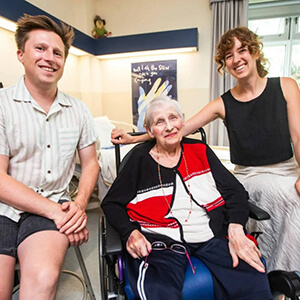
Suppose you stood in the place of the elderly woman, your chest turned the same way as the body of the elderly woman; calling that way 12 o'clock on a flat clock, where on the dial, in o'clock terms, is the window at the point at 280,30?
The window is roughly at 7 o'clock from the elderly woman.

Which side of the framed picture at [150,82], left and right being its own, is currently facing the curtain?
left

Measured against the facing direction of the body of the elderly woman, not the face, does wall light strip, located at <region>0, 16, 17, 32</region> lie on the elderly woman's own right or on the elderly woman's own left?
on the elderly woman's own right

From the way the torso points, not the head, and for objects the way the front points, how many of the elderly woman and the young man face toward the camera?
2

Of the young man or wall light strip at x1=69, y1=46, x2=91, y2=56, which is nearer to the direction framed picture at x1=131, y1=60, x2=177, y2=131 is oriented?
the young man

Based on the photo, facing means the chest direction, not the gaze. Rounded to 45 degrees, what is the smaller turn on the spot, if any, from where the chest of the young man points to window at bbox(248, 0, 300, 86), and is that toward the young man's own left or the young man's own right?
approximately 135° to the young man's own left

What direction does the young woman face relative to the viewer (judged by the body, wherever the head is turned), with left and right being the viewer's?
facing the viewer

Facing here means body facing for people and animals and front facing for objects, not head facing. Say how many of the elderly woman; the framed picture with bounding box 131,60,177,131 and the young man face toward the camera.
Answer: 3

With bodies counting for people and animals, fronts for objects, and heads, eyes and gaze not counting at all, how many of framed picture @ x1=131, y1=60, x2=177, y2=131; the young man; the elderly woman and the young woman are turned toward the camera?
4

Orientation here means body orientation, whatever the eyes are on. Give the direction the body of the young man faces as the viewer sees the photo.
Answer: toward the camera

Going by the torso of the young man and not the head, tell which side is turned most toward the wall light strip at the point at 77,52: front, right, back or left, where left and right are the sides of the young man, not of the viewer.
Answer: back

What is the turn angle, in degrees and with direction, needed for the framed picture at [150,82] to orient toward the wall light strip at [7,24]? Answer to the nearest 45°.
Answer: approximately 45° to its right

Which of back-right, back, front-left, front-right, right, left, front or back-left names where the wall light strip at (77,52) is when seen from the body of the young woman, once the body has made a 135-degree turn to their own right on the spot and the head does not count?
front
